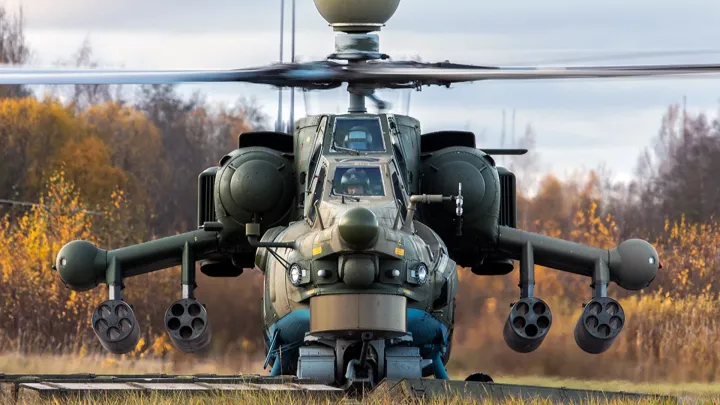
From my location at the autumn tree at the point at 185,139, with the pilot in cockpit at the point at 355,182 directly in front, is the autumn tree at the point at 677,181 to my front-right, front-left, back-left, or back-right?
front-left

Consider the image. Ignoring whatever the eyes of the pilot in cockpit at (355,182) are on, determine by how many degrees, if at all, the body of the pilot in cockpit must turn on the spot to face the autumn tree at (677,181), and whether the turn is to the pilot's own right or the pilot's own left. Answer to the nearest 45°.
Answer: approximately 135° to the pilot's own left

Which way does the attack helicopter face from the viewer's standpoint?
toward the camera

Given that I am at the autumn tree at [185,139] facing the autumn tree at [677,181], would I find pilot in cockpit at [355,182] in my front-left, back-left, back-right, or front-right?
front-right

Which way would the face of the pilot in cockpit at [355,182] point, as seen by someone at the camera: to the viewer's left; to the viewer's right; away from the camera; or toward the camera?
toward the camera

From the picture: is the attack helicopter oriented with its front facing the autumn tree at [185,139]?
no

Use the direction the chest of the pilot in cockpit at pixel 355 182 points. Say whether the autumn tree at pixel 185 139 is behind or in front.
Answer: behind
